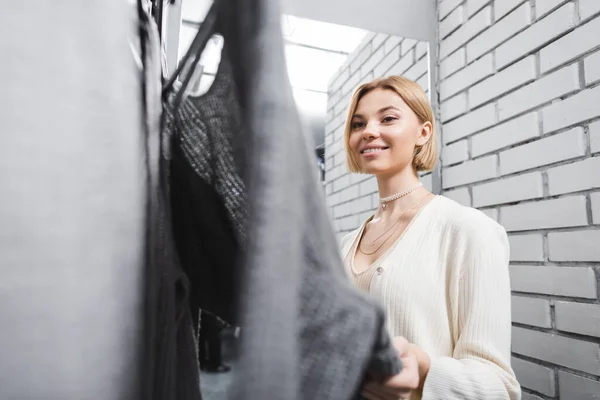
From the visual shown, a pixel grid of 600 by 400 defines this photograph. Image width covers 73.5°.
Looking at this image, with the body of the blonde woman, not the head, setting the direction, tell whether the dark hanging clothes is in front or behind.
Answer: in front

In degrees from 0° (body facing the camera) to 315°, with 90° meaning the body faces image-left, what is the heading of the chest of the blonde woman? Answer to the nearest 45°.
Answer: approximately 45°

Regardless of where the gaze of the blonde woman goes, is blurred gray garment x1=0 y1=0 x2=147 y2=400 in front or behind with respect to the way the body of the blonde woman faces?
in front

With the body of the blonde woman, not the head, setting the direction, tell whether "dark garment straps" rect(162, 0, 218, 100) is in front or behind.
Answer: in front
